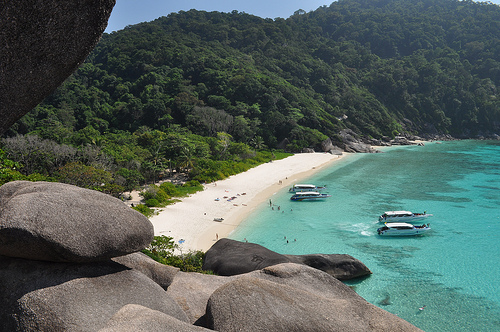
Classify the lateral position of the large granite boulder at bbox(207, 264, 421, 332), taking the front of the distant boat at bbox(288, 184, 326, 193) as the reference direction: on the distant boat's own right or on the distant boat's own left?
on the distant boat's own right

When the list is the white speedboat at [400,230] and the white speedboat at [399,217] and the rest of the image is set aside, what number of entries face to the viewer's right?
2

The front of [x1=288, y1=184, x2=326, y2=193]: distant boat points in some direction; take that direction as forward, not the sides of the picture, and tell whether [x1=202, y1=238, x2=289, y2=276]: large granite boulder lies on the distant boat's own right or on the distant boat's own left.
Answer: on the distant boat's own right

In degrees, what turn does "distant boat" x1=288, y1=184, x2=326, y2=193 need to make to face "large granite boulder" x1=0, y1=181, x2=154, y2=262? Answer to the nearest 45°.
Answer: approximately 90° to its right

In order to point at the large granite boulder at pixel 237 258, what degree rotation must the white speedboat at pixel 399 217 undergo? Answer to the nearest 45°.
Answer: approximately 90° to its right

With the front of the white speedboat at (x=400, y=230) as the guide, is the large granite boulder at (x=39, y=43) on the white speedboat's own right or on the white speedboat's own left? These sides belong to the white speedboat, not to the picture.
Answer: on the white speedboat's own right

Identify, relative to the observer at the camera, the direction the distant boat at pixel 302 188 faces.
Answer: facing to the right of the viewer

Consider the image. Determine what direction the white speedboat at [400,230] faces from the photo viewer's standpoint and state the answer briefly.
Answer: facing to the right of the viewer

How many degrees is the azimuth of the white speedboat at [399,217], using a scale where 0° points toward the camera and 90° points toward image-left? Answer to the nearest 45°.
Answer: approximately 270°

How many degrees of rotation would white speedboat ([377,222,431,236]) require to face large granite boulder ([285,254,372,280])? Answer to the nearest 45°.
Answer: approximately 90° to its right

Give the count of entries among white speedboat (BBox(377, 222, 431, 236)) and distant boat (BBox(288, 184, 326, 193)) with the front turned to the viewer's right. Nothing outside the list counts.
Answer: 2

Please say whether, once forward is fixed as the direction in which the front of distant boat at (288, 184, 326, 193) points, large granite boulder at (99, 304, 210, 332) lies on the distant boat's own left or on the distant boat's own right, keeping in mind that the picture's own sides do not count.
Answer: on the distant boat's own right
